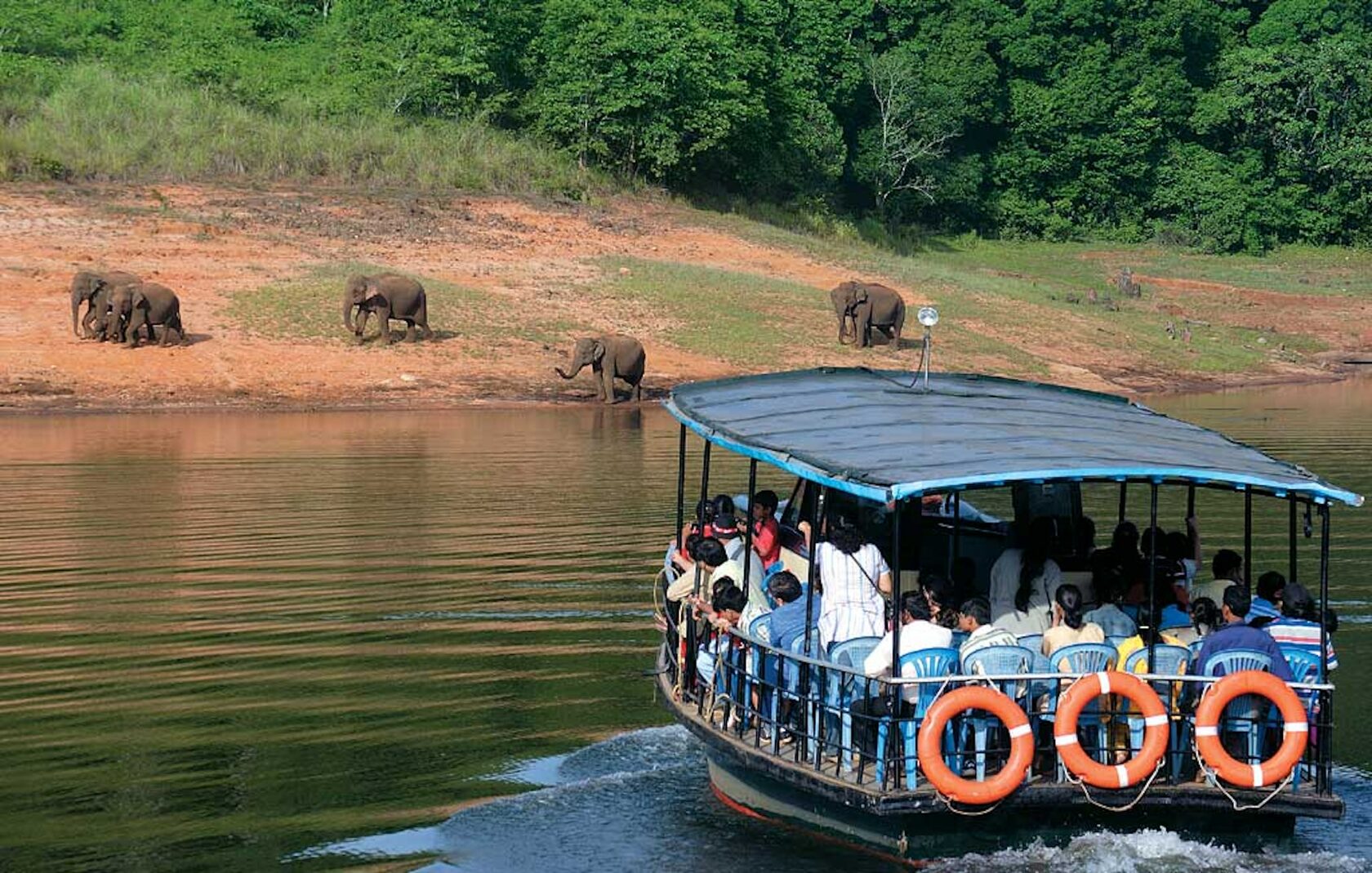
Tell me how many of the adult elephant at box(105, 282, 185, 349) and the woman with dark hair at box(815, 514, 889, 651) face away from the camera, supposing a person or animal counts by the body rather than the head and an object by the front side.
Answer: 1

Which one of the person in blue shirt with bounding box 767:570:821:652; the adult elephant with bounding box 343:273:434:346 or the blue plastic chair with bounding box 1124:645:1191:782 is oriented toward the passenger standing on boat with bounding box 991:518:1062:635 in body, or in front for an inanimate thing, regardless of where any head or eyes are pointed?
the blue plastic chair

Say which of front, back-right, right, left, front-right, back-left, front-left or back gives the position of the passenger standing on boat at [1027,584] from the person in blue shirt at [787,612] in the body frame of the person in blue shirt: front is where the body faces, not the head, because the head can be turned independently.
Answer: back-right

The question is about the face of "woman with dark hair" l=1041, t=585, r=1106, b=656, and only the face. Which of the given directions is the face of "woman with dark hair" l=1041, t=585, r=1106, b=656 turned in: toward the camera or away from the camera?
away from the camera

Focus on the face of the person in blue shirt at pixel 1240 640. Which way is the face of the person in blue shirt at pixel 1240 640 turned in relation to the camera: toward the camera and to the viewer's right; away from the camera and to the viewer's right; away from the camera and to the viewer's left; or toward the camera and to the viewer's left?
away from the camera and to the viewer's left

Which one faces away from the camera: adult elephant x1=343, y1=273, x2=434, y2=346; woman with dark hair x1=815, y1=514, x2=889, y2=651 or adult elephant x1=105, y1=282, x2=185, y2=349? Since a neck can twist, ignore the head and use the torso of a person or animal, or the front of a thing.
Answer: the woman with dark hair

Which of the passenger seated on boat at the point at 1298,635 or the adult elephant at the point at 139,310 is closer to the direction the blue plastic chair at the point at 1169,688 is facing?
the adult elephant

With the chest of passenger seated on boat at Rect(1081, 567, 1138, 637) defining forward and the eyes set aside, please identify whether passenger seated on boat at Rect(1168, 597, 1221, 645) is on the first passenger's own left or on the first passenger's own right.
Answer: on the first passenger's own right

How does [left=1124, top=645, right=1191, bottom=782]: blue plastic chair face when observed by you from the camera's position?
facing away from the viewer and to the left of the viewer

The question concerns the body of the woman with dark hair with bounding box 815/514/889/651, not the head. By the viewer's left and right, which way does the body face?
facing away from the viewer

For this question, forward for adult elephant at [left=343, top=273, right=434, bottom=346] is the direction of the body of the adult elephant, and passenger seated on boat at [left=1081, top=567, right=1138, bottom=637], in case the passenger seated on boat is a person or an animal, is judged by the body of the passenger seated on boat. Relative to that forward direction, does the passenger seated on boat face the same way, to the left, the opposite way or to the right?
to the right

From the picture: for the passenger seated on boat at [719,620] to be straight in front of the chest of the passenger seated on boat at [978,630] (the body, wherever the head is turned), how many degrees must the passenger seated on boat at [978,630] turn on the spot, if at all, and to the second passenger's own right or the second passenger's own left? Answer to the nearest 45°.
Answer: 0° — they already face them
